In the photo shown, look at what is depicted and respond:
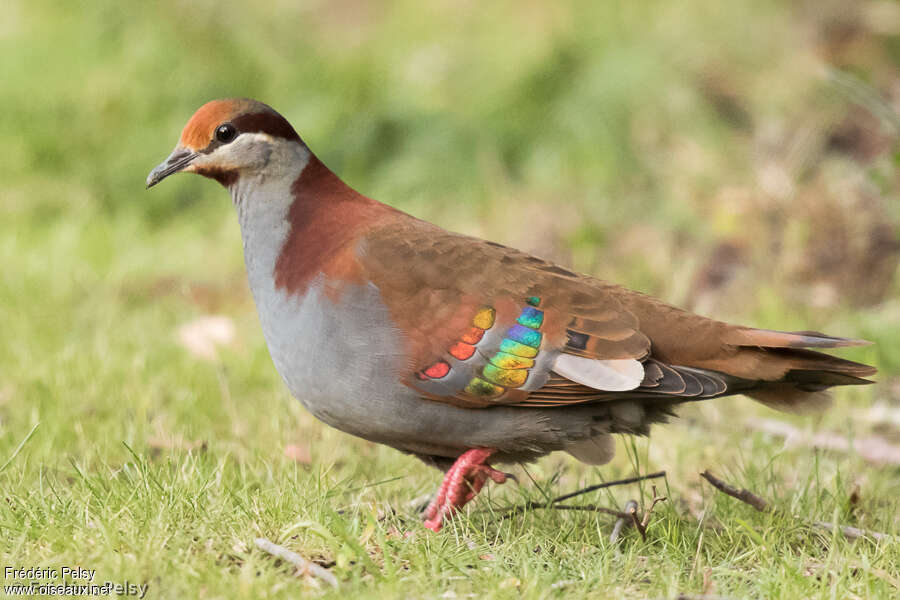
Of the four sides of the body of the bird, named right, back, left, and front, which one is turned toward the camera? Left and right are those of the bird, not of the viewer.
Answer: left

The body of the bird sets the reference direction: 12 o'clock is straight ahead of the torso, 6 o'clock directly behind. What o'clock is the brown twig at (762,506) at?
The brown twig is roughly at 6 o'clock from the bird.

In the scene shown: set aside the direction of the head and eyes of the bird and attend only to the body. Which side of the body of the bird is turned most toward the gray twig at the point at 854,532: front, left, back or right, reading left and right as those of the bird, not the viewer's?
back
